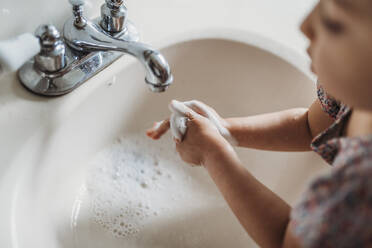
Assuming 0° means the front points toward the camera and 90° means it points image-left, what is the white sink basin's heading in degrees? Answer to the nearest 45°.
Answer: approximately 315°

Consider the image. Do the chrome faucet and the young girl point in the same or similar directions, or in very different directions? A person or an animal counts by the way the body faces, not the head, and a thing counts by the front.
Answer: very different directions

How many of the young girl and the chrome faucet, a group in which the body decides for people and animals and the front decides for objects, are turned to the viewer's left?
1

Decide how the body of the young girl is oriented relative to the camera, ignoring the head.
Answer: to the viewer's left
